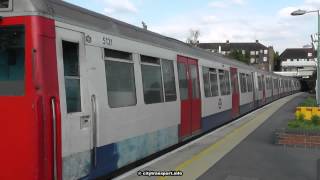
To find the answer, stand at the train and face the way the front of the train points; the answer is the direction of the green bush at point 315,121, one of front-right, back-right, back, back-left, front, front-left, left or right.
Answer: back

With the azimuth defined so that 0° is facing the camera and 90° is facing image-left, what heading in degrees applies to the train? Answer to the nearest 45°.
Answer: approximately 45°
